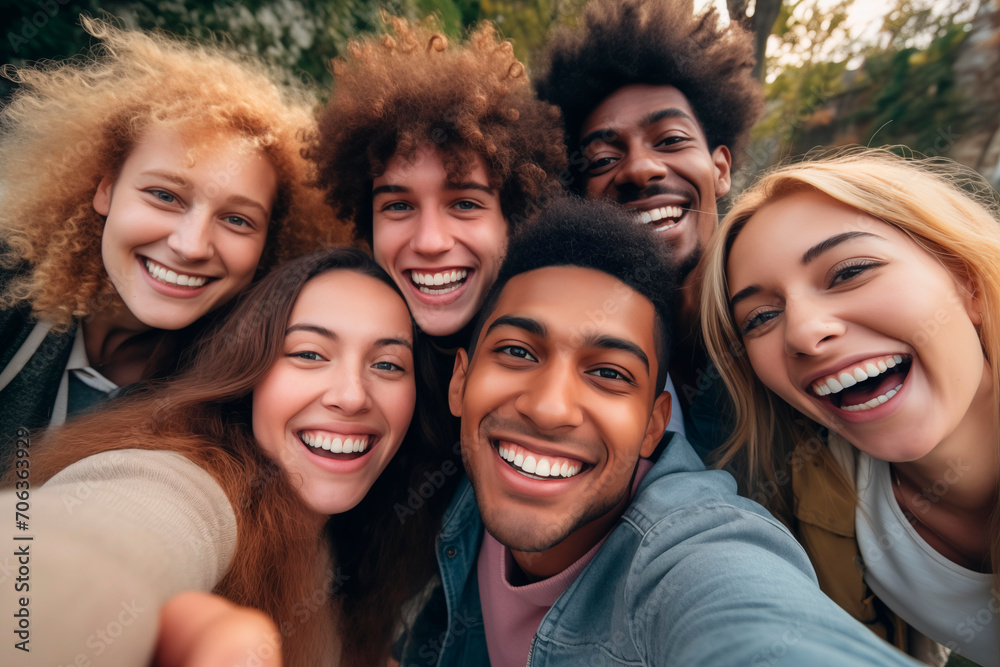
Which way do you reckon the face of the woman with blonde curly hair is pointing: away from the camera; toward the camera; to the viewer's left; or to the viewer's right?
toward the camera

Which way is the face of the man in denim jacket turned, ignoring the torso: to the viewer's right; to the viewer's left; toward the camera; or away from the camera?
toward the camera

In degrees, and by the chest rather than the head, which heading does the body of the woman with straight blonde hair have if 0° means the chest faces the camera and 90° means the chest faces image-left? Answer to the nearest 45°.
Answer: approximately 45°

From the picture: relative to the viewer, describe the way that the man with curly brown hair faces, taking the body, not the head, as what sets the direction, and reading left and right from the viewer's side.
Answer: facing the viewer

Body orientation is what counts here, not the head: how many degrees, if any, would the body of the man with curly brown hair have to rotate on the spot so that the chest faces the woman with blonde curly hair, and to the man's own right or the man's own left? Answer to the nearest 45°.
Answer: approximately 90° to the man's own right

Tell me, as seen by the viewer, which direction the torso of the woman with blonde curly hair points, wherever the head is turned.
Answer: toward the camera

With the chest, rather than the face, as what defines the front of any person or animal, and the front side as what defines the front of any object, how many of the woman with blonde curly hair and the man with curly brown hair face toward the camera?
2

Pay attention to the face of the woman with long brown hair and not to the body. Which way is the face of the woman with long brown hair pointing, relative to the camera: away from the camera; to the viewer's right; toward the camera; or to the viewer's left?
toward the camera

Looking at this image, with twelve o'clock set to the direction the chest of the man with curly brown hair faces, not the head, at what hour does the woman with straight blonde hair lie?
The woman with straight blonde hair is roughly at 10 o'clock from the man with curly brown hair.
